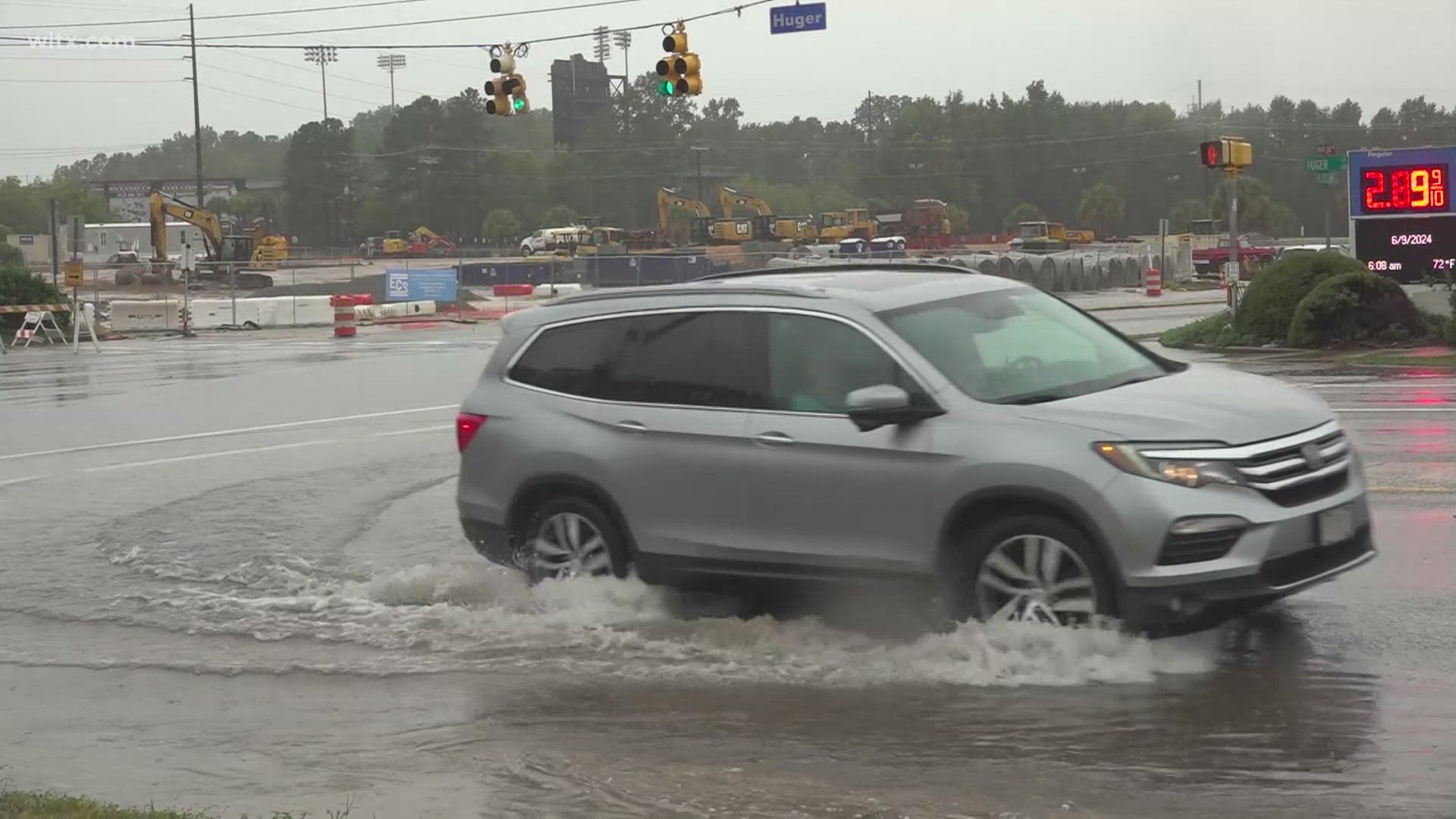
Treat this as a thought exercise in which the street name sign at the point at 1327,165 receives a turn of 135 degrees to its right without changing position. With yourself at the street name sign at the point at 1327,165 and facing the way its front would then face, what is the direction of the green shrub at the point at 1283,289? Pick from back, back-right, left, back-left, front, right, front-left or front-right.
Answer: back-left

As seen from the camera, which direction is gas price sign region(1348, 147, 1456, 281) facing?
toward the camera

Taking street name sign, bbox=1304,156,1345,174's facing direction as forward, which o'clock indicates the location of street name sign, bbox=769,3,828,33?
street name sign, bbox=769,3,828,33 is roughly at 2 o'clock from street name sign, bbox=1304,156,1345,174.

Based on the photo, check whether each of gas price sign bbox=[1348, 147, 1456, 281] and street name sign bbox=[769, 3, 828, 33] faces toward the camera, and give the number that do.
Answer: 2

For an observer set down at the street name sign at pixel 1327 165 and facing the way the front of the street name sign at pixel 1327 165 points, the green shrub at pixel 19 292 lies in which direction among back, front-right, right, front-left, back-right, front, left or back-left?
right

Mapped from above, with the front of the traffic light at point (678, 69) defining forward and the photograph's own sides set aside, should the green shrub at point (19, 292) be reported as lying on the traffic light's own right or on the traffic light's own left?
on the traffic light's own right

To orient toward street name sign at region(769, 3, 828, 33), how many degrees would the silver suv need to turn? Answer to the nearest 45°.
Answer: approximately 135° to its left

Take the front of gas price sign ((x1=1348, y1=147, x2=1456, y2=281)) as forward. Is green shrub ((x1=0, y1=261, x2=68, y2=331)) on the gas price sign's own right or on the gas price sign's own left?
on the gas price sign's own right

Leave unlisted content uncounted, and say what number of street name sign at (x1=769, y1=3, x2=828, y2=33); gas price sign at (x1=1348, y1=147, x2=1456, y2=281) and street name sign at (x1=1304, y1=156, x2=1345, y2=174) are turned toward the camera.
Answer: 3

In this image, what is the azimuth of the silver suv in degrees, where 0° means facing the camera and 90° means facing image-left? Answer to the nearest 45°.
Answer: approximately 315°

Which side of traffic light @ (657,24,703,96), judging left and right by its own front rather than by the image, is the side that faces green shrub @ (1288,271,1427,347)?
left

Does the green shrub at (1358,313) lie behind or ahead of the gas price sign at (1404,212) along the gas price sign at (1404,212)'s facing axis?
ahead

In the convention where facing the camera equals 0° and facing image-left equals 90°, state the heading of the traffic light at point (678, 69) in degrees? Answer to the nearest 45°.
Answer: approximately 45°

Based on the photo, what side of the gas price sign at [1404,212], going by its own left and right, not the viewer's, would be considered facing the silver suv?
front

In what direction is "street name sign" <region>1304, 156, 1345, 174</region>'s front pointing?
toward the camera
